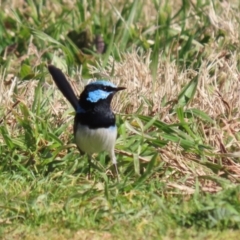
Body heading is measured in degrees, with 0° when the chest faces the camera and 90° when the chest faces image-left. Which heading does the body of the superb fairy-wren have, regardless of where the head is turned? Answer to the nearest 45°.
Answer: approximately 315°
